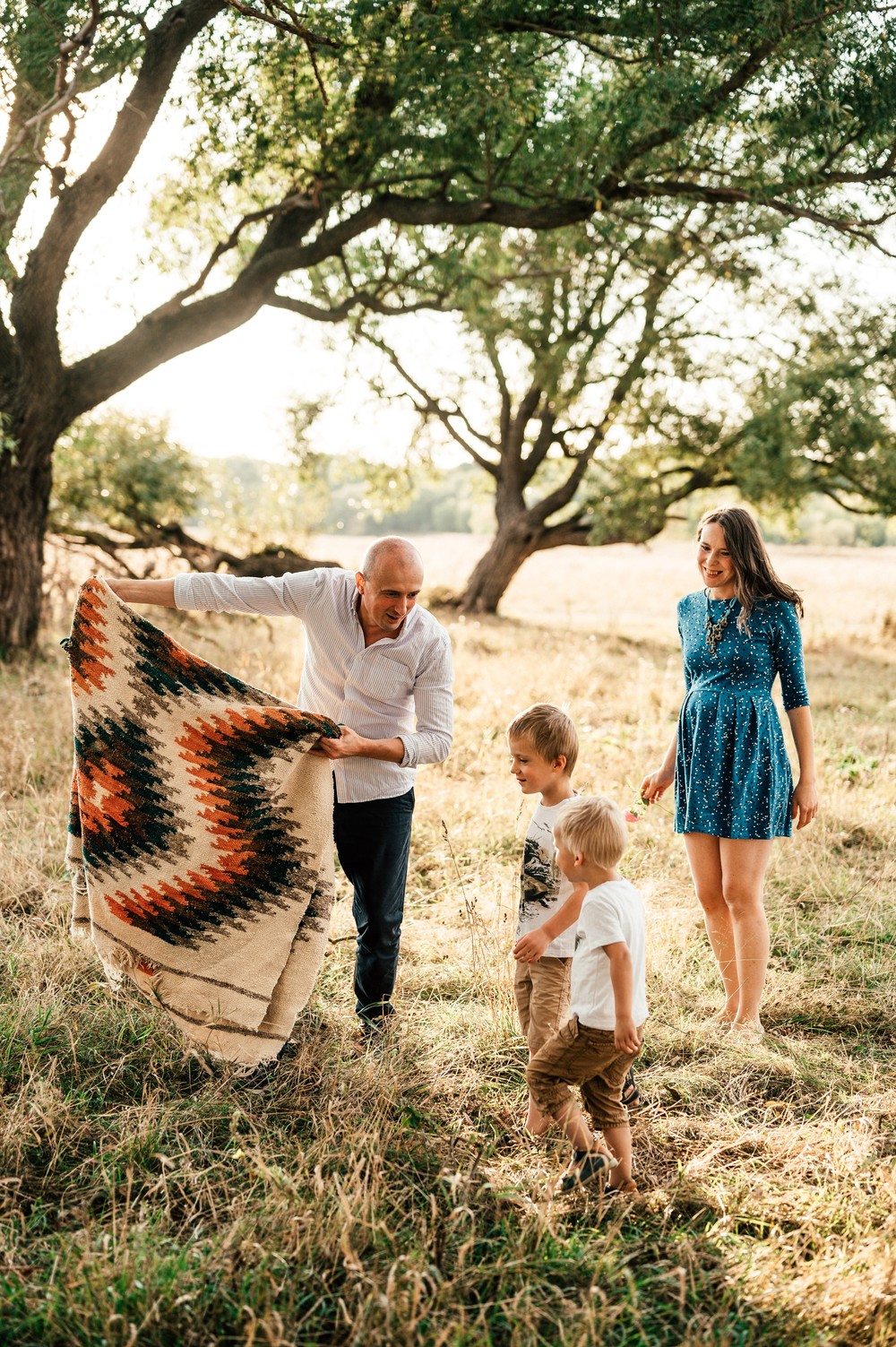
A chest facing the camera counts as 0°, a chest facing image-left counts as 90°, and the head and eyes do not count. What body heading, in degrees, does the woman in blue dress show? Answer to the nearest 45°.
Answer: approximately 45°

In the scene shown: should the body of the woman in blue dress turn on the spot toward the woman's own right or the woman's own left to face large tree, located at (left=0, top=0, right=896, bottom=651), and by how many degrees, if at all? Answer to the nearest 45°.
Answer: approximately 90° to the woman's own right

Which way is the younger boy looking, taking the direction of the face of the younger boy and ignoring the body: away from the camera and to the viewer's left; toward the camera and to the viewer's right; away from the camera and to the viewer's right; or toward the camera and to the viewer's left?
away from the camera and to the viewer's left
